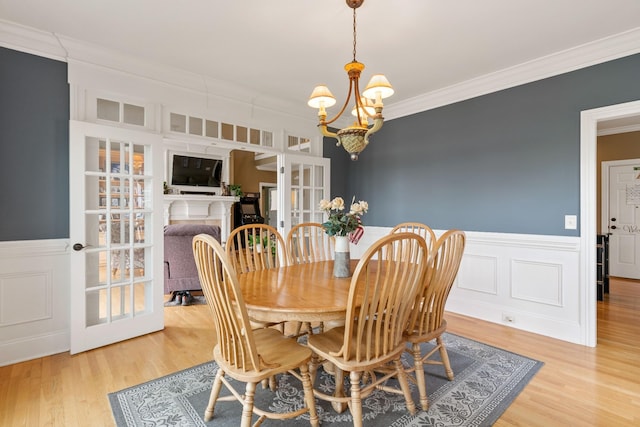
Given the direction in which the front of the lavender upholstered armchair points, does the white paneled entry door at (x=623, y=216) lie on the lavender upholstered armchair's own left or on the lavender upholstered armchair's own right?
on the lavender upholstered armchair's own right

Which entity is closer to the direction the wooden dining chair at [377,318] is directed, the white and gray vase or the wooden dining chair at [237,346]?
the white and gray vase

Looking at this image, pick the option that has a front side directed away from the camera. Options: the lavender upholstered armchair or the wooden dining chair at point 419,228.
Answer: the lavender upholstered armchair

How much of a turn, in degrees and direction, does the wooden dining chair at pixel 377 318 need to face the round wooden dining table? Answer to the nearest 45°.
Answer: approximately 45° to its left

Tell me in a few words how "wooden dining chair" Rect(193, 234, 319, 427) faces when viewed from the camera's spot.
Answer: facing away from the viewer and to the right of the viewer

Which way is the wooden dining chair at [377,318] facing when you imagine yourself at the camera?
facing away from the viewer and to the left of the viewer

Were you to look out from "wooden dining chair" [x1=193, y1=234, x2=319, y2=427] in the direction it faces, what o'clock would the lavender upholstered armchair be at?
The lavender upholstered armchair is roughly at 10 o'clock from the wooden dining chair.

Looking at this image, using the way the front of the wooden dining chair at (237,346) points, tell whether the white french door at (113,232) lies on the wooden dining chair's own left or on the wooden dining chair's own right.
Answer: on the wooden dining chair's own left

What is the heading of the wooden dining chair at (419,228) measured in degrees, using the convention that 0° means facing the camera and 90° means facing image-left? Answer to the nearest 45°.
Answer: approximately 45°

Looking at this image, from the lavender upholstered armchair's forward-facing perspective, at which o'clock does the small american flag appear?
The small american flag is roughly at 5 o'clock from the lavender upholstered armchair.

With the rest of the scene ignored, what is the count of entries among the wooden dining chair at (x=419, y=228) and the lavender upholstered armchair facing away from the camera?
1

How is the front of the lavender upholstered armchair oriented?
away from the camera
